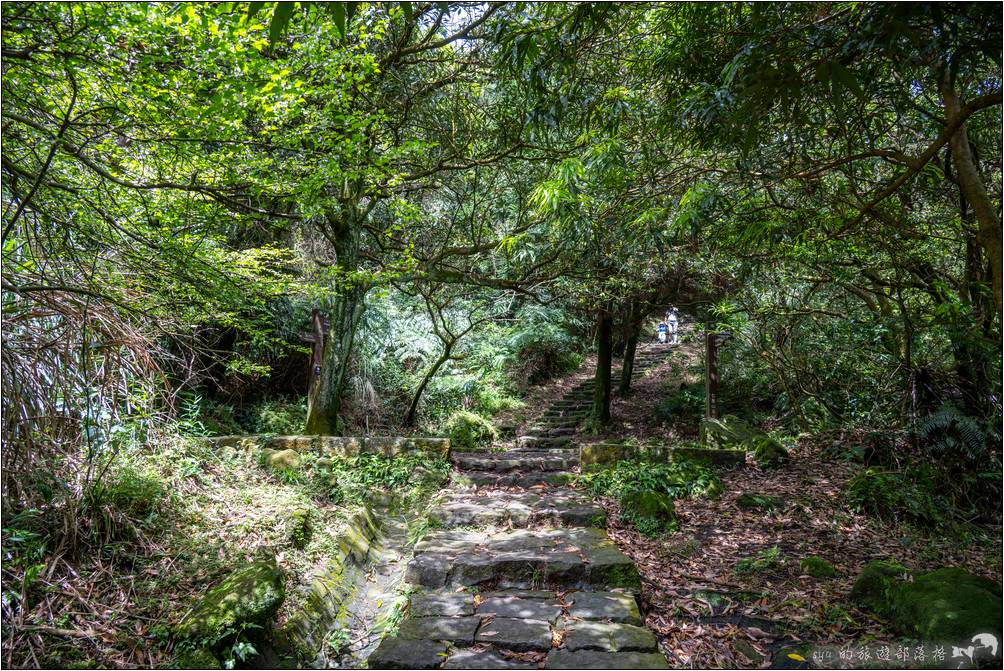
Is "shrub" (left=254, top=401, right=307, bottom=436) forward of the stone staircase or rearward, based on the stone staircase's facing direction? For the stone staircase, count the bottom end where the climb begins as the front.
rearward

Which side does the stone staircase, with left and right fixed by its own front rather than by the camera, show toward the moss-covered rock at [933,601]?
left

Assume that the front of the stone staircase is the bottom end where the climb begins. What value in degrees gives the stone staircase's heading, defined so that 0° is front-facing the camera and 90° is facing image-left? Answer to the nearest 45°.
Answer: approximately 0°

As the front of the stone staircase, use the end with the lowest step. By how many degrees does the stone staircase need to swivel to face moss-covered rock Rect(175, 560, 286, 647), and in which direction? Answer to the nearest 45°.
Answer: approximately 45° to its right

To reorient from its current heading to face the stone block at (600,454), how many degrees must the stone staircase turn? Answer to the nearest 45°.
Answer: approximately 180°

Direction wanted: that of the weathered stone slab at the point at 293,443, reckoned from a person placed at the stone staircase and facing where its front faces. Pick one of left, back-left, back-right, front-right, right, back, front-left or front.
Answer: back-right

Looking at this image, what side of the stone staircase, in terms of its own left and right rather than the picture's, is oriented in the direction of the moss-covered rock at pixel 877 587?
left

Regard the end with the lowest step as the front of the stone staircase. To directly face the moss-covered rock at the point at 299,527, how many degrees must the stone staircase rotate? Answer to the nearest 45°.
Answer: approximately 90° to its right

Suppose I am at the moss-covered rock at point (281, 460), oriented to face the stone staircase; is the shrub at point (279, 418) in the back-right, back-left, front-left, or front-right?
back-left

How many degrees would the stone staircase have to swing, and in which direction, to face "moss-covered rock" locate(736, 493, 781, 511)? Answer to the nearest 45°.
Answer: approximately 135° to its left
